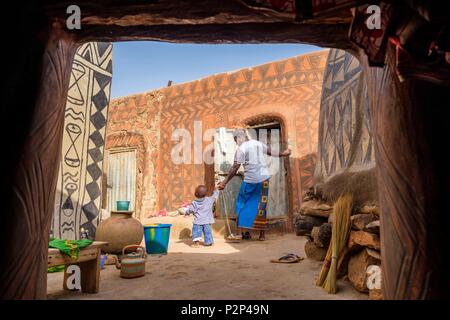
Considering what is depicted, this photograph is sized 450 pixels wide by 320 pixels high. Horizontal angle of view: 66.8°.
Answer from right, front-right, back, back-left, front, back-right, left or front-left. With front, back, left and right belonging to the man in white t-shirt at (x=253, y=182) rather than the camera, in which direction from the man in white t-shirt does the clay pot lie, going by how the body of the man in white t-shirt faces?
left

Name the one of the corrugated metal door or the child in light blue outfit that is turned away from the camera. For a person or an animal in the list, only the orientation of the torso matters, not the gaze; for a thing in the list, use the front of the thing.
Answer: the child in light blue outfit

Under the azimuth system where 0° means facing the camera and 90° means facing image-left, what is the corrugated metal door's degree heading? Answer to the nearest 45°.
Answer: approximately 0°

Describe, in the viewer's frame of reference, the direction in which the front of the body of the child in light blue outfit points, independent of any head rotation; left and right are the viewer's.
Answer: facing away from the viewer

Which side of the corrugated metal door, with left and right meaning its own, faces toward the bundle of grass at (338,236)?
front

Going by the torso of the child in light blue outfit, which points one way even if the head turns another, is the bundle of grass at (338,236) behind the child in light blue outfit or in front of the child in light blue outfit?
behind

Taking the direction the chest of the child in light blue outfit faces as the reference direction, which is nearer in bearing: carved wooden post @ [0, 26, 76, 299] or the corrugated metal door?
the corrugated metal door

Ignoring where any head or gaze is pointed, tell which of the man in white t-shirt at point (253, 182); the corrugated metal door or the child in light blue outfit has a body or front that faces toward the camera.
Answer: the corrugated metal door

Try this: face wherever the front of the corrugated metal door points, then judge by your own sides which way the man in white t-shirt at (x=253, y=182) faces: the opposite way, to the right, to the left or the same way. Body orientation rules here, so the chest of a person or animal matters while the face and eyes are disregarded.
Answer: the opposite way
